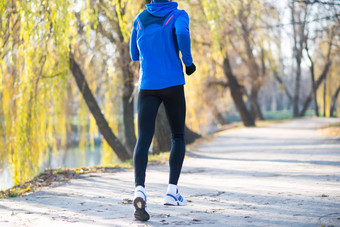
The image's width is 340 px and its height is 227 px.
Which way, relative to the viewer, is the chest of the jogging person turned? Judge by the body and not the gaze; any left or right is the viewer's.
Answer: facing away from the viewer and to the right of the viewer

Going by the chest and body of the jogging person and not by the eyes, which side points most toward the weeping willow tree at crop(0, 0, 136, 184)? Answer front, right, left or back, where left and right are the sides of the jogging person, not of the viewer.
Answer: left
